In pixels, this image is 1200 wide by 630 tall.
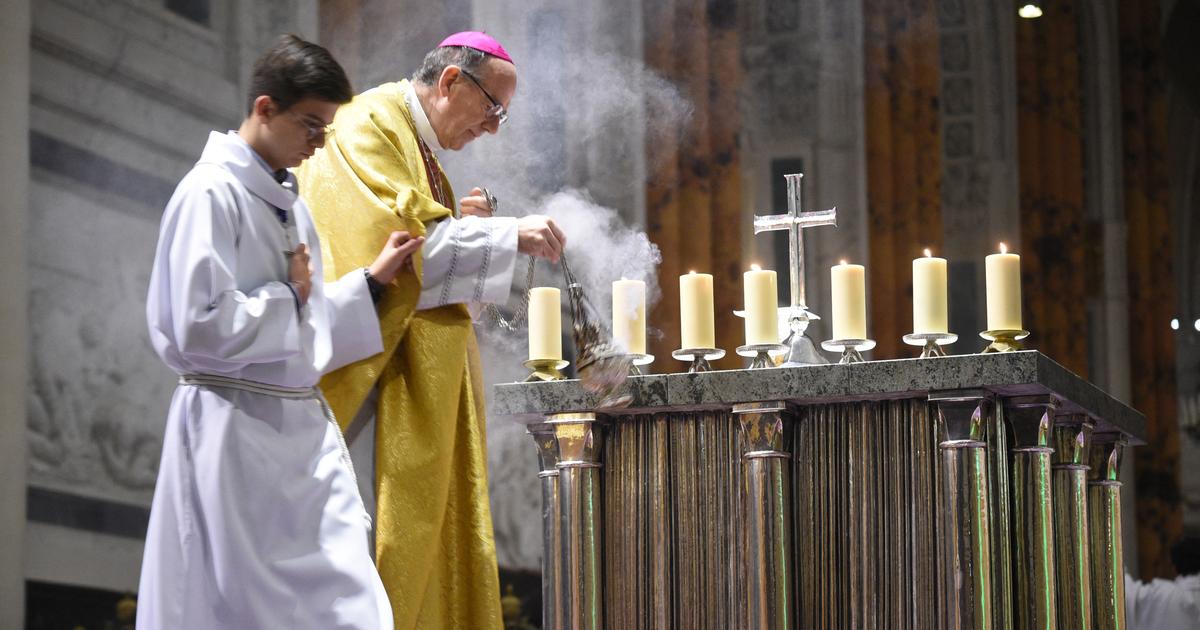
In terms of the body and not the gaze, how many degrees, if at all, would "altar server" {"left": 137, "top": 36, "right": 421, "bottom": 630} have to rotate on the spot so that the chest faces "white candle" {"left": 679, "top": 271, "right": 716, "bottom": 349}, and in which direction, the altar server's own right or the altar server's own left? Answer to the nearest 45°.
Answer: approximately 45° to the altar server's own left

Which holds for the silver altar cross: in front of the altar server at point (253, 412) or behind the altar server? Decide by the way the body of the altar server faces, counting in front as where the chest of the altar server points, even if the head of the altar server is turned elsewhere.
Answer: in front

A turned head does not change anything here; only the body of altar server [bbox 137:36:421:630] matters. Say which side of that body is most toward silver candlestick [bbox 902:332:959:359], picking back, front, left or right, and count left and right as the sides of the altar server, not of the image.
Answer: front

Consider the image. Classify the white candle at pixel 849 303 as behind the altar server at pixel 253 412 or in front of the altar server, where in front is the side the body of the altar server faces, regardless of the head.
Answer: in front

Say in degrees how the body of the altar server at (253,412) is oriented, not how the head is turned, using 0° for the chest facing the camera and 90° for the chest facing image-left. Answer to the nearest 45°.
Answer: approximately 270°

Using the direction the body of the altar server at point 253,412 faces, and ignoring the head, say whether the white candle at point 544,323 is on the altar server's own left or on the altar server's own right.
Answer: on the altar server's own left

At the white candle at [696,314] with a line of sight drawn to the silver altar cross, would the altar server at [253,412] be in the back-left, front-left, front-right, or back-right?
back-right

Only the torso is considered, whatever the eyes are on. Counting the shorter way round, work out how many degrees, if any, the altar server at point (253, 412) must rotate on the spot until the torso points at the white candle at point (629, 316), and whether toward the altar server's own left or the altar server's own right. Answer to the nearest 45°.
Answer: approximately 45° to the altar server's own left

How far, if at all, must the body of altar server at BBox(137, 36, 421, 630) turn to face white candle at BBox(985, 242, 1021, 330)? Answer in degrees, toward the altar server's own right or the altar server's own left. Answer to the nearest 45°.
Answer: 0° — they already face it

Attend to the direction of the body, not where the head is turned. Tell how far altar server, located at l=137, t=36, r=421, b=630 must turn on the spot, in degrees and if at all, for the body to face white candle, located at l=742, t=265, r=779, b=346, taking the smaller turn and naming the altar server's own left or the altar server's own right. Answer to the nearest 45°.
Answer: approximately 45° to the altar server's own left

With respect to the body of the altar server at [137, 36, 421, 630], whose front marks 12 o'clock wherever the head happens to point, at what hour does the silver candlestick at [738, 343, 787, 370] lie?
The silver candlestick is roughly at 11 o'clock from the altar server.
